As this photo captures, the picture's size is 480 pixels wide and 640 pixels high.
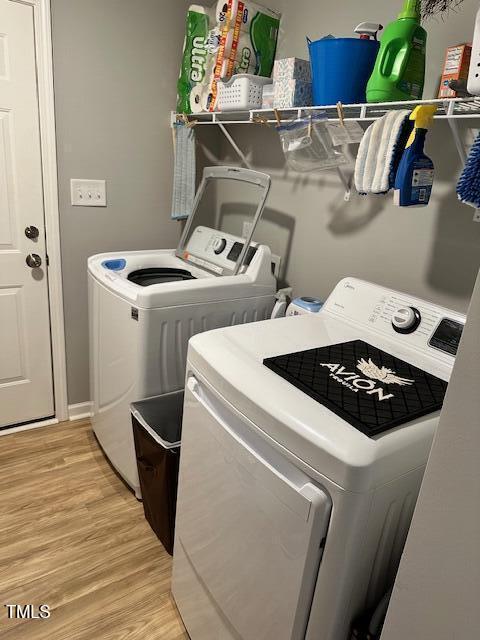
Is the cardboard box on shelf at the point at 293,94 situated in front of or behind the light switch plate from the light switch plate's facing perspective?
in front

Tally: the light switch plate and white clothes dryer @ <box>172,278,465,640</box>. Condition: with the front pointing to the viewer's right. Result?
0

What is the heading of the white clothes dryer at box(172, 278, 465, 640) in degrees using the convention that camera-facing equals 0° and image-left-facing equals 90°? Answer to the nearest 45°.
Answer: approximately 45°

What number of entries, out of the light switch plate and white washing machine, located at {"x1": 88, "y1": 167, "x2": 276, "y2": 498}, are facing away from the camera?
0

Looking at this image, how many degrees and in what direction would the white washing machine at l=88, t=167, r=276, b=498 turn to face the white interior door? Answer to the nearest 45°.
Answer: approximately 90° to its right

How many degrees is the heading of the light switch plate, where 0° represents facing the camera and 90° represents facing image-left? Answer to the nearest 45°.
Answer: approximately 0°

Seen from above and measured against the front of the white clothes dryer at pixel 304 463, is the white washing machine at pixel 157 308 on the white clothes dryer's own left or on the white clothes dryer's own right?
on the white clothes dryer's own right

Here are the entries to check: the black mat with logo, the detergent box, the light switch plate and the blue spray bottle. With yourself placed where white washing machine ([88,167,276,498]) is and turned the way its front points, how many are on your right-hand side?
1

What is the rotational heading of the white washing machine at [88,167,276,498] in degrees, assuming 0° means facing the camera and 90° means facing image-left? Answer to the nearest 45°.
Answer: approximately 45°
